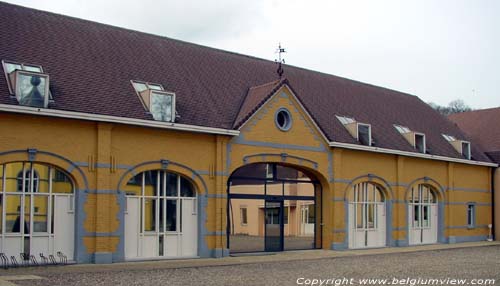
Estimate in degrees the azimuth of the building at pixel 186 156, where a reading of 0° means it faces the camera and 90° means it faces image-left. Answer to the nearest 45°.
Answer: approximately 315°
